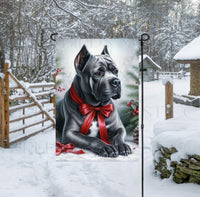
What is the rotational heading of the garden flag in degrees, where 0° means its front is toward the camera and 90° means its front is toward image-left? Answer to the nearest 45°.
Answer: approximately 0°

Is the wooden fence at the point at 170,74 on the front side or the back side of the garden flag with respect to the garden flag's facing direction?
on the back side

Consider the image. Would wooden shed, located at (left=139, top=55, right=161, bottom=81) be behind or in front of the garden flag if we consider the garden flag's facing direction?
behind

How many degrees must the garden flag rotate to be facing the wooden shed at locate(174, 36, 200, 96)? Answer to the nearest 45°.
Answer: approximately 135° to its left
